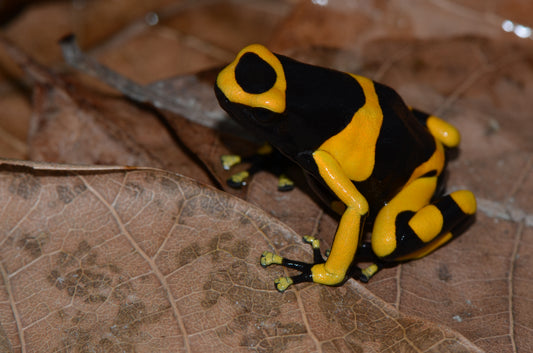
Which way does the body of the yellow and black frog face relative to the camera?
to the viewer's left
